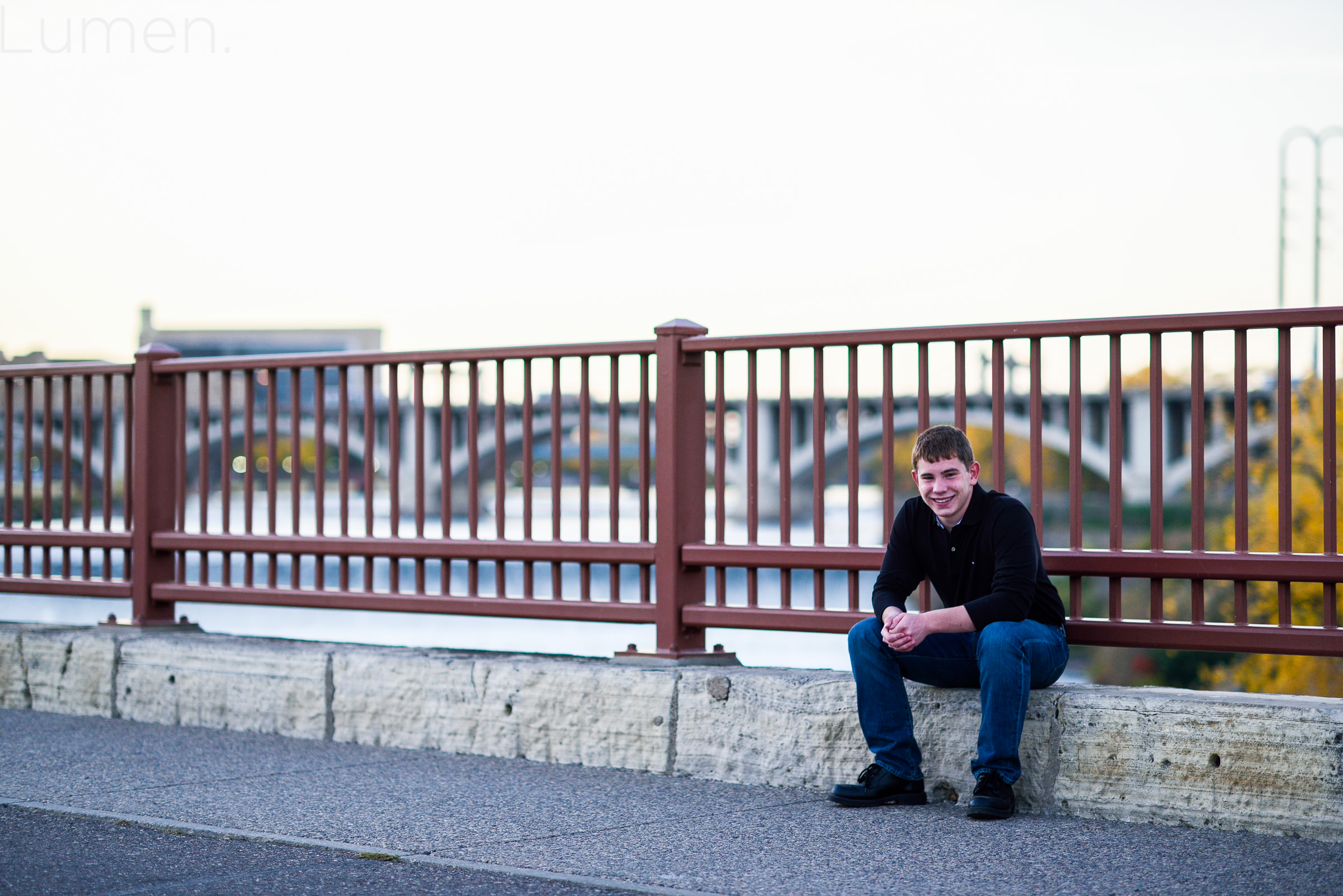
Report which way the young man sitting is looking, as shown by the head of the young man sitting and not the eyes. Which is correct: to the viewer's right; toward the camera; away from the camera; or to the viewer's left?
toward the camera

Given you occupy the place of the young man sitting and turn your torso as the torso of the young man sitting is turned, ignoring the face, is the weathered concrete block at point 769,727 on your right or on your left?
on your right

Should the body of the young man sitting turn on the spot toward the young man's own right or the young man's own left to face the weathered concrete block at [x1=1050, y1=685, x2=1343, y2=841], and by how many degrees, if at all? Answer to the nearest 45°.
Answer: approximately 135° to the young man's own left

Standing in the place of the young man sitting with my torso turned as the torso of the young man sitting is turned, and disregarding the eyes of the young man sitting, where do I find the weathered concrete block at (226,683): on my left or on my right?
on my right

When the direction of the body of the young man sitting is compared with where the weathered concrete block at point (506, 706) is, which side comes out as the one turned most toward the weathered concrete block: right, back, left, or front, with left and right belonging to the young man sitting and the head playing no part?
right

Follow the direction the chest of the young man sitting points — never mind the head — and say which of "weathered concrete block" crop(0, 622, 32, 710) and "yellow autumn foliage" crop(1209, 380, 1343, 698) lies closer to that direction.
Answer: the weathered concrete block

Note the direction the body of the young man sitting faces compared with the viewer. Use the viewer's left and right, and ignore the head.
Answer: facing the viewer and to the left of the viewer
